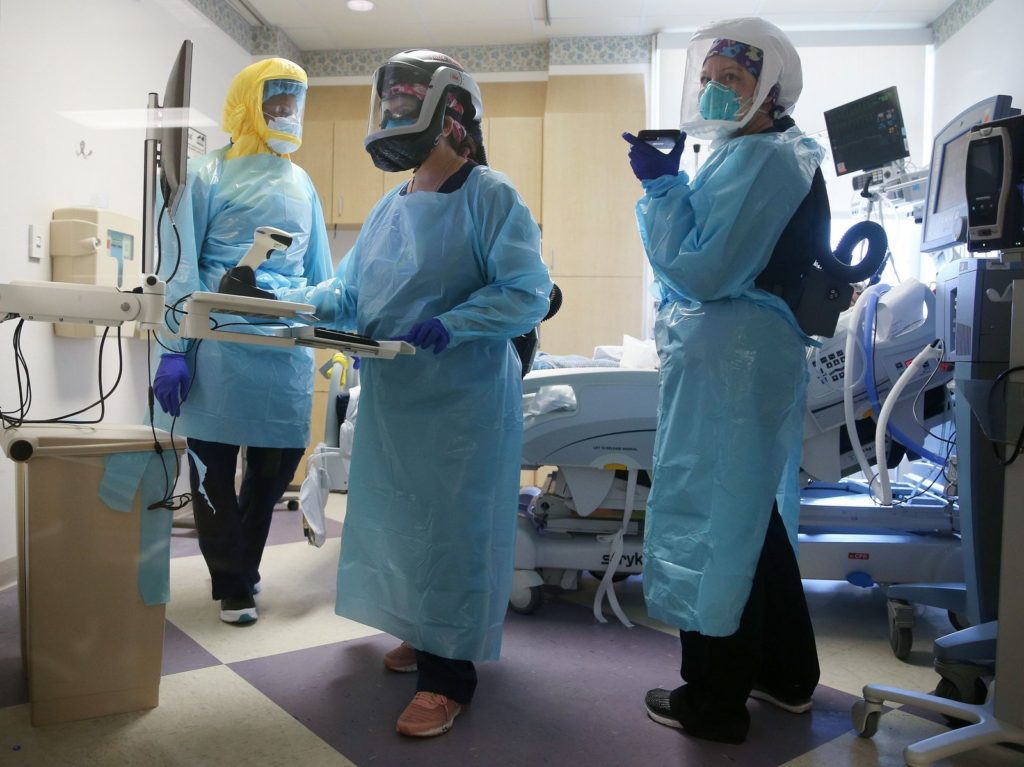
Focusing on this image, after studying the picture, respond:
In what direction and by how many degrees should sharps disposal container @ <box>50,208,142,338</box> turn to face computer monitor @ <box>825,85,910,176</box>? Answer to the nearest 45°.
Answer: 0° — it already faces it

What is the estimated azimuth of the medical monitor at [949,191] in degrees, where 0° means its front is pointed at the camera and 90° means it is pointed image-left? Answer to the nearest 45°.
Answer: approximately 45°

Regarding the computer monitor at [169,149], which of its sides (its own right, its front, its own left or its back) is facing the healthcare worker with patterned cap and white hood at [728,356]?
front

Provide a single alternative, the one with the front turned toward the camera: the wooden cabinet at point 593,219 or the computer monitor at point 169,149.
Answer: the wooden cabinet

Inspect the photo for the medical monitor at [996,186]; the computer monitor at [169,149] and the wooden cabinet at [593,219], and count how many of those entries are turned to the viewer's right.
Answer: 1

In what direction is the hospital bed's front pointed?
to the viewer's left

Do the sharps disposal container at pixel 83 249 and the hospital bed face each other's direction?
yes

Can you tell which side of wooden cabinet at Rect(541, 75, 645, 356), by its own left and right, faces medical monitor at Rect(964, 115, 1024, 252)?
front

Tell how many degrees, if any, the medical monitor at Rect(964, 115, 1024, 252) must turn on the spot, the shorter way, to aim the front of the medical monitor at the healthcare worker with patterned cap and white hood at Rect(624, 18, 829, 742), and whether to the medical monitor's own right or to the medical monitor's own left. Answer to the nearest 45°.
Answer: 0° — it already faces them

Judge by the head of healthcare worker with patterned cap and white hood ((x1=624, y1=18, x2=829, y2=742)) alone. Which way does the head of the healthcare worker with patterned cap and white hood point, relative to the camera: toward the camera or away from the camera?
toward the camera

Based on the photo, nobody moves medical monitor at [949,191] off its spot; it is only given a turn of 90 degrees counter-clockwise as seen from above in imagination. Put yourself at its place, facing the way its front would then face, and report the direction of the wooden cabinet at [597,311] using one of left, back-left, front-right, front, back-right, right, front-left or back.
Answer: back

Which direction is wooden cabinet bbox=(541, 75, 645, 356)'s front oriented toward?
toward the camera

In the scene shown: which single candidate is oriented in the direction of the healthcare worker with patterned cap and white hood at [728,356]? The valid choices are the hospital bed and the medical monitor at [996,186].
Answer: the medical monitor

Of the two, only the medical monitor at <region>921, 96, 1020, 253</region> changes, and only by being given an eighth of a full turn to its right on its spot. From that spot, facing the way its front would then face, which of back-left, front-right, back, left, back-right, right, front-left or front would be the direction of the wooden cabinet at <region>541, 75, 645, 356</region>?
front-right

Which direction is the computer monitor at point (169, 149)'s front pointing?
to the viewer's right
